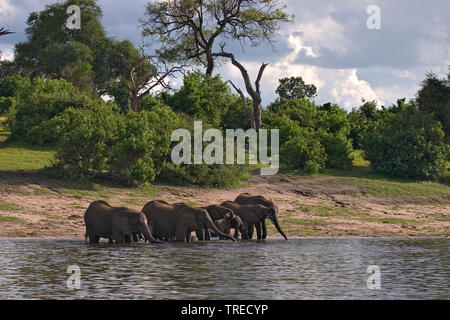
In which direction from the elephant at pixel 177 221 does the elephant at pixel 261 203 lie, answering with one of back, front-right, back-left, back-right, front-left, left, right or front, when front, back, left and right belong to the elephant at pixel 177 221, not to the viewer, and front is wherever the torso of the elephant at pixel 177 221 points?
front-left

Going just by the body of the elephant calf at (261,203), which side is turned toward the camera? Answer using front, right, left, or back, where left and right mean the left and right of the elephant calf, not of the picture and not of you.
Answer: right

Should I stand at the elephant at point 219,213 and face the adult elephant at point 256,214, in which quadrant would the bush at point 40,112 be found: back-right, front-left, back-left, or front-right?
back-left

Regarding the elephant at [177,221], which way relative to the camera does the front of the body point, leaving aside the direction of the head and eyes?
to the viewer's right

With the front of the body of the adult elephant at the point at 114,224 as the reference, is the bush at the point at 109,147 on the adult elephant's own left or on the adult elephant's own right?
on the adult elephant's own left

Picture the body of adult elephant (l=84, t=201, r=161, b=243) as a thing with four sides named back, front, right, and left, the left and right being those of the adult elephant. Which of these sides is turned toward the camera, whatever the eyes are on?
right

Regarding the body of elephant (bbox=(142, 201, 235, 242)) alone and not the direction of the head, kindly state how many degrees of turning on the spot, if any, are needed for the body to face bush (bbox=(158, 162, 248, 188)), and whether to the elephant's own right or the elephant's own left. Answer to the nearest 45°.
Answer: approximately 90° to the elephant's own left

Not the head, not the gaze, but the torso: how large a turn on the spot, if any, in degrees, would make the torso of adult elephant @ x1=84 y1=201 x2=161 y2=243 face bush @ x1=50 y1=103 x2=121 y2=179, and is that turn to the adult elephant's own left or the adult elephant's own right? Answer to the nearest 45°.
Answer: approximately 90° to the adult elephant's own left

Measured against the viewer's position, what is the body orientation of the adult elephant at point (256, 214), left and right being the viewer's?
facing to the right of the viewer

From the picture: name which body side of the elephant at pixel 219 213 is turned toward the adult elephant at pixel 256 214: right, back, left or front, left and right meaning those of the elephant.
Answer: front

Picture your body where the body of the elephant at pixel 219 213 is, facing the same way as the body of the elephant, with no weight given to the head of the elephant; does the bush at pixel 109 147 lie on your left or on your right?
on your left

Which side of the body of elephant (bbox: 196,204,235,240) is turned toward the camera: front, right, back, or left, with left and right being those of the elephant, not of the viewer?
right
